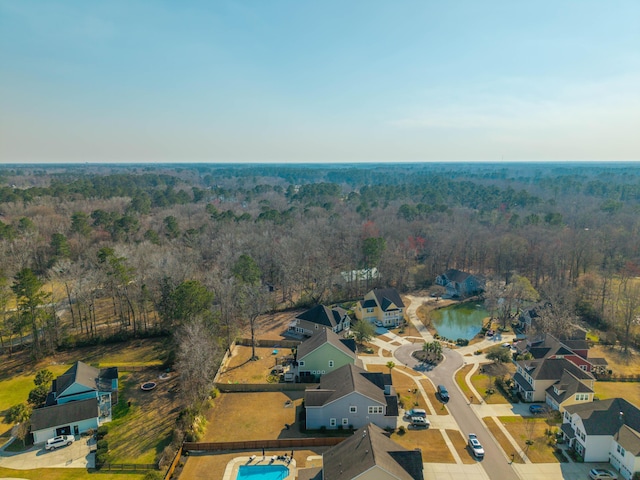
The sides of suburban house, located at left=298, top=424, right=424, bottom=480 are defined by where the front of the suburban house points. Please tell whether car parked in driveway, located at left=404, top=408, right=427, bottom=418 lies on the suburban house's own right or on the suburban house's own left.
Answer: on the suburban house's own left

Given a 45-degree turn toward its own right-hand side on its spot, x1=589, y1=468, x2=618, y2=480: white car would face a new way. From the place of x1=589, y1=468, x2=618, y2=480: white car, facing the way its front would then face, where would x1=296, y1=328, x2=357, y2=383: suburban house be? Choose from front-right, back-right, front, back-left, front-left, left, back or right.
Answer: back-right

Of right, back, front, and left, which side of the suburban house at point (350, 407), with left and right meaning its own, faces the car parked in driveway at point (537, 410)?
front

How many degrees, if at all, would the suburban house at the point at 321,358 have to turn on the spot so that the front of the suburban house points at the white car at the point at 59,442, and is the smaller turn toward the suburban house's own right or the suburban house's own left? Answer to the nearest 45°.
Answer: approximately 135° to the suburban house's own right

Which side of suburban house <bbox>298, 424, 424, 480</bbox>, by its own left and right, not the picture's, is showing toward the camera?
right

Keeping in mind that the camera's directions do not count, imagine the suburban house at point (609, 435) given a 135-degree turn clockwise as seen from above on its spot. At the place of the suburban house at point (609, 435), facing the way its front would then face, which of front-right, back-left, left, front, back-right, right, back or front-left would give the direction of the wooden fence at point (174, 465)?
back

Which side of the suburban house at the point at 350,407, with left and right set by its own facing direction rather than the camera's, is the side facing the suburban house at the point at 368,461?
right

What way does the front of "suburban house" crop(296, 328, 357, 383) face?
to the viewer's right

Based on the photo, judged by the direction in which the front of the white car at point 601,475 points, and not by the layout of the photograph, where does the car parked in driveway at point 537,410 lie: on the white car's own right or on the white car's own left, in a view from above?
on the white car's own left

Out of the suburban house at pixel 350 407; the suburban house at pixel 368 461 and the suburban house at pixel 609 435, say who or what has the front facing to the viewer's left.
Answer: the suburban house at pixel 609 435

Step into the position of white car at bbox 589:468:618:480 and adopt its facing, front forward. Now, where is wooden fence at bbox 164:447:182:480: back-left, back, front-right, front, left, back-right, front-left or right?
back-right

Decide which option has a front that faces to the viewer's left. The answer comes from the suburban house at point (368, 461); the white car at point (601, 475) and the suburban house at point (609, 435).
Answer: the suburban house at point (609, 435)

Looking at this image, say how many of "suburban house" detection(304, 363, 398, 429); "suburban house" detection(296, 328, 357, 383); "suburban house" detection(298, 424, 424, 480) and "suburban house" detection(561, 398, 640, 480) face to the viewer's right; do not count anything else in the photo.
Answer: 3

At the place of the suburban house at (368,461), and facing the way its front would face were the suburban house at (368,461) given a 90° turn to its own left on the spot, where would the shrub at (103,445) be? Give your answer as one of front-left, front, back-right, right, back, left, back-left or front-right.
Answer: left

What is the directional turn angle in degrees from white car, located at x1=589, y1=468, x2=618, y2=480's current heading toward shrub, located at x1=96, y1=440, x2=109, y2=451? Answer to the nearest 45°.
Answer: approximately 135° to its right

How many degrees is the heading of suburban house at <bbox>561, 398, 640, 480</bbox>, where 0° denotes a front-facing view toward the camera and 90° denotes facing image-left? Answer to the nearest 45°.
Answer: approximately 90°

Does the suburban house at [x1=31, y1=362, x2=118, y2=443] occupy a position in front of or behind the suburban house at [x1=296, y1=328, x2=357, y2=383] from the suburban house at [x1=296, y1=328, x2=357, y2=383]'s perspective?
behind

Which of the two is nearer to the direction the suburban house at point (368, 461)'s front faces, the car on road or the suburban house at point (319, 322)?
the car on road

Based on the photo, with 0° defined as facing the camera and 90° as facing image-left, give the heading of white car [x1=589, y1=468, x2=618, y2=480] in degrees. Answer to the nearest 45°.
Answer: approximately 270°

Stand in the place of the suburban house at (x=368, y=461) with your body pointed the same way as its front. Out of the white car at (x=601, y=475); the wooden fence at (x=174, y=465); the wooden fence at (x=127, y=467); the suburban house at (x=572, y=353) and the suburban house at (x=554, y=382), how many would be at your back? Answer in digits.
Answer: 2

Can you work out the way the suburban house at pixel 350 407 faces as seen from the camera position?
facing to the right of the viewer

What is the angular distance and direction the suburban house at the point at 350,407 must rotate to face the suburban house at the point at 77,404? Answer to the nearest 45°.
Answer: approximately 180°
